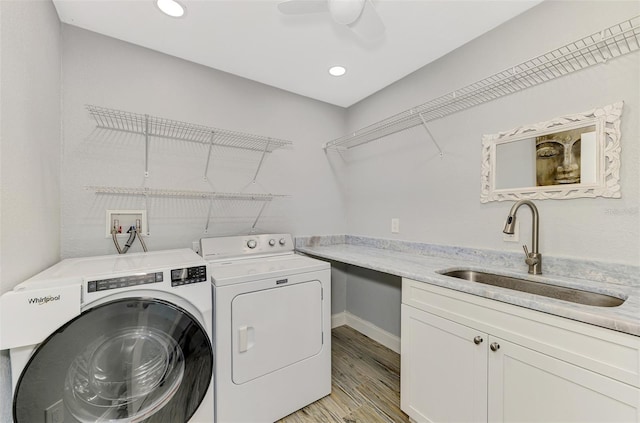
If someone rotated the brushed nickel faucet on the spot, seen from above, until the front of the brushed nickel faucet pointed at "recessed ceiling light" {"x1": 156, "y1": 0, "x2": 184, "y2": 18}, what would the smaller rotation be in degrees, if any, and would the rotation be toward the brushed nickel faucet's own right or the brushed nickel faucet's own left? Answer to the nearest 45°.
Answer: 0° — it already faces it

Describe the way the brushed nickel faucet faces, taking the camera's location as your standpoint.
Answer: facing the viewer and to the left of the viewer

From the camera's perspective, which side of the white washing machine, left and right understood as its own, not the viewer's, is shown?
front

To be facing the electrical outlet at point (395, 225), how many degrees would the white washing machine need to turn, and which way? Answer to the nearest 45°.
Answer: approximately 90° to its left

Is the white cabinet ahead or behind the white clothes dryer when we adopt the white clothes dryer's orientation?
ahead

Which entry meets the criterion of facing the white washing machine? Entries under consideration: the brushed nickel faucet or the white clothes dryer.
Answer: the brushed nickel faucet

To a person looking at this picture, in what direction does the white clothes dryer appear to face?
facing the viewer and to the right of the viewer

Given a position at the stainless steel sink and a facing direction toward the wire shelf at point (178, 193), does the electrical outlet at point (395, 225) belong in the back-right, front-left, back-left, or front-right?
front-right

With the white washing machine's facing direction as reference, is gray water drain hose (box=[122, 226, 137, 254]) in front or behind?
behind

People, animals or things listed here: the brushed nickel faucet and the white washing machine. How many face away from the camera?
0

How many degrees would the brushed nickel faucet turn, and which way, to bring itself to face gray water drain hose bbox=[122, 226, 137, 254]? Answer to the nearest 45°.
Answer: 0° — it already faces it
